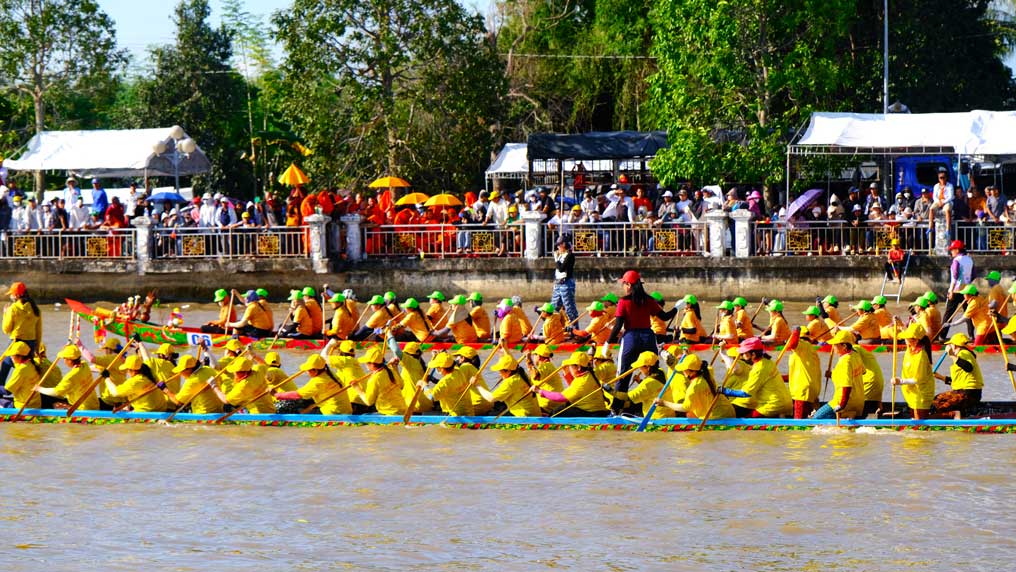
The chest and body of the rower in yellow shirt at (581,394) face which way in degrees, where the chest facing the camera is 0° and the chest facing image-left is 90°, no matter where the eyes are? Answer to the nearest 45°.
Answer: approximately 90°

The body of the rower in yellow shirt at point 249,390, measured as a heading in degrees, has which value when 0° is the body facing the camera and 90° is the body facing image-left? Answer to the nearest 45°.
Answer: approximately 90°

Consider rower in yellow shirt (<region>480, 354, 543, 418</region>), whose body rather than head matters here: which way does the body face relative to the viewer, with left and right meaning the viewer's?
facing to the left of the viewer

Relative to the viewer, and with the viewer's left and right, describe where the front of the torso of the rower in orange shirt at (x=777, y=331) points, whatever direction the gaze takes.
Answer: facing to the left of the viewer

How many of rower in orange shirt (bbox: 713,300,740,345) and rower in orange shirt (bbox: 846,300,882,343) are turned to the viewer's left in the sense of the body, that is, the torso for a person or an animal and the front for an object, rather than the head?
2

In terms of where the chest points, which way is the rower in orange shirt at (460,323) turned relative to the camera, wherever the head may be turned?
to the viewer's left

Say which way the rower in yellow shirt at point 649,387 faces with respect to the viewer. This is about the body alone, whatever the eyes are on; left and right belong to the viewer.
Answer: facing to the left of the viewer

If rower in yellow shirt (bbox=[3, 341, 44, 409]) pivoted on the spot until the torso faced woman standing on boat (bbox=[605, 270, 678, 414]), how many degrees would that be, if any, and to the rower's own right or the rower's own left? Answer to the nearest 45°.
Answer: approximately 180°

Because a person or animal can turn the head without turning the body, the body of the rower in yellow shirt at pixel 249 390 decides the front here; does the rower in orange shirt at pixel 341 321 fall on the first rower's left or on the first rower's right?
on the first rower's right

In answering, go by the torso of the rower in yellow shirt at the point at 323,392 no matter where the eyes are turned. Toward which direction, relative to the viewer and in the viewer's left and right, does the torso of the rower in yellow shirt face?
facing to the left of the viewer

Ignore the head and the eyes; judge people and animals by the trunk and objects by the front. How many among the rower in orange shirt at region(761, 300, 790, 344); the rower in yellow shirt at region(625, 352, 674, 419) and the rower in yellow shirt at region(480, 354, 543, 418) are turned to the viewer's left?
3

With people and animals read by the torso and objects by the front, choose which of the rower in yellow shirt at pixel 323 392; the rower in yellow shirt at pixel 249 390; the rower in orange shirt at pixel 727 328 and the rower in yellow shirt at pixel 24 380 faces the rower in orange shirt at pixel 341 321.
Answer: the rower in orange shirt at pixel 727 328

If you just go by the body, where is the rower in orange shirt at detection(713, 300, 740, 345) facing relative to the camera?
to the viewer's left

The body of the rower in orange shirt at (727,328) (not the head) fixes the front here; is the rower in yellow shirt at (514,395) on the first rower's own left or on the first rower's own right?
on the first rower's own left
